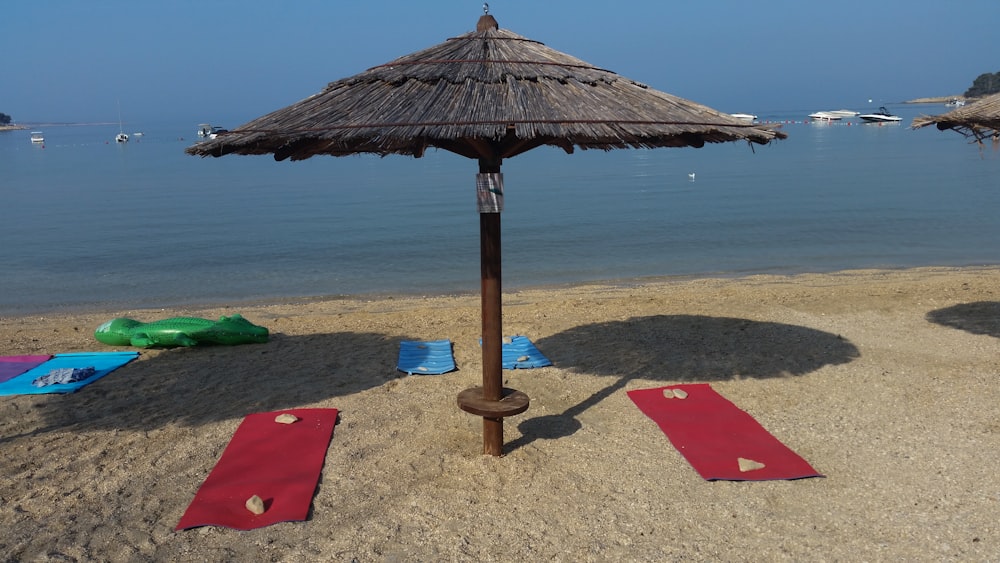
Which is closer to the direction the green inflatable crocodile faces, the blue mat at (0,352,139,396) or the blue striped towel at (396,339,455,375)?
the blue striped towel

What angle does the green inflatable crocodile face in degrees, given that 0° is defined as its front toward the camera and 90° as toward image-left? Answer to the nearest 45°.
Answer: approximately 270°

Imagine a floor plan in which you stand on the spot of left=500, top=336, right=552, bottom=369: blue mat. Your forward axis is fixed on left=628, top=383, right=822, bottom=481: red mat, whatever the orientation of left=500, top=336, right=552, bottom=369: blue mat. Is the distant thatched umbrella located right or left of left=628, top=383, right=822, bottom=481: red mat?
left

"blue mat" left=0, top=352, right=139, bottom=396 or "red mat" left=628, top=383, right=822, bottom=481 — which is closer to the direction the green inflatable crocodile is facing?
the red mat

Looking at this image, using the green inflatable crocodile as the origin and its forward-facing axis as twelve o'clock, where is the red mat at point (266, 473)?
The red mat is roughly at 3 o'clock from the green inflatable crocodile.

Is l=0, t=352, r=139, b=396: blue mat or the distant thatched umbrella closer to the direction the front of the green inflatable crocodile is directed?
the distant thatched umbrella

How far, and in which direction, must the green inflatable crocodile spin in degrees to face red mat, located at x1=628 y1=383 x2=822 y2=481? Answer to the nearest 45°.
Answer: approximately 45° to its right

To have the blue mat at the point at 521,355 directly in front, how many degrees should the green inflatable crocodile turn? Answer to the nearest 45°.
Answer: approximately 45° to its right

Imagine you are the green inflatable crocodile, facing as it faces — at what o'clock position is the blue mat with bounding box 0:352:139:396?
The blue mat is roughly at 5 o'clock from the green inflatable crocodile.

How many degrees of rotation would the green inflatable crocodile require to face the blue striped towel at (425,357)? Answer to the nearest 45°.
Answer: approximately 45° to its right
